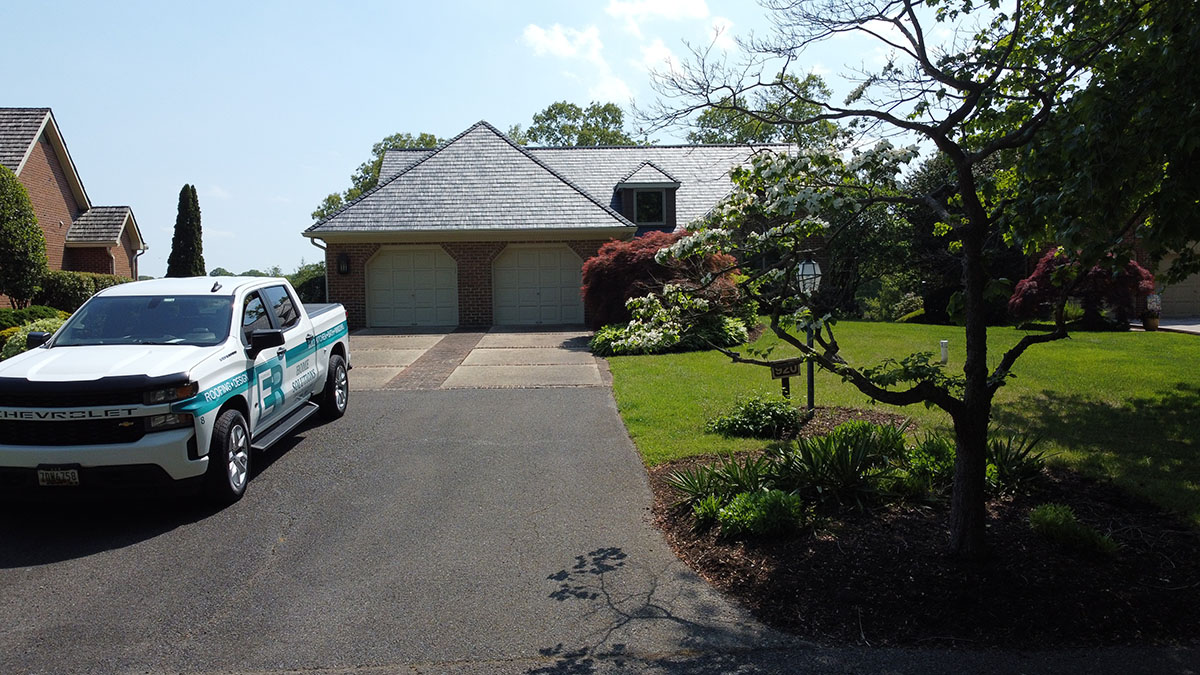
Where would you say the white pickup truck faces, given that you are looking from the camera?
facing the viewer and to the left of the viewer

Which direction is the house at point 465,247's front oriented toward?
toward the camera

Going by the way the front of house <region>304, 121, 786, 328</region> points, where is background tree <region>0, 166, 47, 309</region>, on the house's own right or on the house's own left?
on the house's own right

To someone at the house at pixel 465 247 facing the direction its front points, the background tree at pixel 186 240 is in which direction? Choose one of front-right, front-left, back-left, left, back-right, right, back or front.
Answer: back-right

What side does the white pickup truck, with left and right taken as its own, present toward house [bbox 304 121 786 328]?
back

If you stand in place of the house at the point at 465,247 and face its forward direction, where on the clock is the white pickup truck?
The white pickup truck is roughly at 12 o'clock from the house.

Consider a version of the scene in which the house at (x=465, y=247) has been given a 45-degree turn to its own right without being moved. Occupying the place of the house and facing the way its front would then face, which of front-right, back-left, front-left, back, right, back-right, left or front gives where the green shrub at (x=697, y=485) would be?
front-left

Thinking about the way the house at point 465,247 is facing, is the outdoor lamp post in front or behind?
in front

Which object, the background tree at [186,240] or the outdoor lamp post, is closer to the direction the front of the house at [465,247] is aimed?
the outdoor lamp post

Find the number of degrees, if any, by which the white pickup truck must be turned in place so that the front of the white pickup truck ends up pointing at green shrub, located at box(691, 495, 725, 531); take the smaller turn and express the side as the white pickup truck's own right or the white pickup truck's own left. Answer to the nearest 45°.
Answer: approximately 90° to the white pickup truck's own left

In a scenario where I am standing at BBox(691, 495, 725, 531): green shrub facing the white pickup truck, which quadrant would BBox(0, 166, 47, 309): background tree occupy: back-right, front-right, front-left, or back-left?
front-right

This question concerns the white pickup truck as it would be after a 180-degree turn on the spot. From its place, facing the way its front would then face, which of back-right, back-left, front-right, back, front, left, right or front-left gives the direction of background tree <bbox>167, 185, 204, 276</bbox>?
front-left

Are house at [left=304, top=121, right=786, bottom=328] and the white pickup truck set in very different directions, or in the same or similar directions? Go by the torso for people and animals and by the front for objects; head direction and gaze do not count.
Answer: same or similar directions

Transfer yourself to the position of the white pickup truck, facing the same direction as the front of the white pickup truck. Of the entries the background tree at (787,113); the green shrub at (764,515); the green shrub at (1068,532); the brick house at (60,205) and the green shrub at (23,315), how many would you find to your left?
3

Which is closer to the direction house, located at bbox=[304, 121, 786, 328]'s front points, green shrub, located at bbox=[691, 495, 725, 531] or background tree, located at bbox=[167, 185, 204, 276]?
the green shrub

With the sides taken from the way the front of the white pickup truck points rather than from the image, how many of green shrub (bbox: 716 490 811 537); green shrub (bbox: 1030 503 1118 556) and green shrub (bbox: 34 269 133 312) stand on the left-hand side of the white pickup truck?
2

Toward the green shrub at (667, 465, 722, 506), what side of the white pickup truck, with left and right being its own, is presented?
left

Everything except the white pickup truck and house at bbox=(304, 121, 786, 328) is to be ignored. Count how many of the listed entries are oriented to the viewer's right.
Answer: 0
